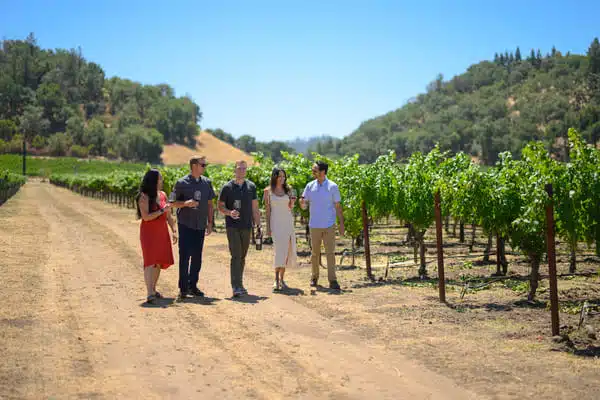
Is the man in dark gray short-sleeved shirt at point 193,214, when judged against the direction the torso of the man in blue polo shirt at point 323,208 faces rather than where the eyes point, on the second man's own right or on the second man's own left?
on the second man's own right

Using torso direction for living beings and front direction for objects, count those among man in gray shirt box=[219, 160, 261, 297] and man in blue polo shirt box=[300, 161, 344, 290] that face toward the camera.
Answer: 2

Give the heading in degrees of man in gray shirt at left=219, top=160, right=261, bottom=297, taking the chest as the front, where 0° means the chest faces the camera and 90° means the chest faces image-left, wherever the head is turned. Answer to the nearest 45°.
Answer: approximately 0°

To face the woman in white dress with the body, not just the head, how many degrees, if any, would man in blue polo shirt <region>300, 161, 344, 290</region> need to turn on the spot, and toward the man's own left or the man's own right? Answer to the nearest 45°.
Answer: approximately 45° to the man's own right

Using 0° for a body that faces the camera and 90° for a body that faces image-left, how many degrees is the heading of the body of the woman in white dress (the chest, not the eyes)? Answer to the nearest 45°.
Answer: approximately 0°

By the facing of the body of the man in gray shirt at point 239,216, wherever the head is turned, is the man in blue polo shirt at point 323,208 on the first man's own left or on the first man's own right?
on the first man's own left
